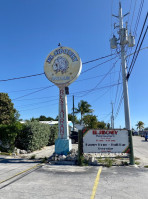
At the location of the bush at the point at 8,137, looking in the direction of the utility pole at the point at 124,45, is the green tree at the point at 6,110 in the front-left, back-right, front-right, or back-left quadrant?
back-left

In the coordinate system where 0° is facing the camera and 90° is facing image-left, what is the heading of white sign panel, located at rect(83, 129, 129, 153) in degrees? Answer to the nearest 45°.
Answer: approximately 0°

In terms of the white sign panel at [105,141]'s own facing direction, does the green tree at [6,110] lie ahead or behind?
behind
